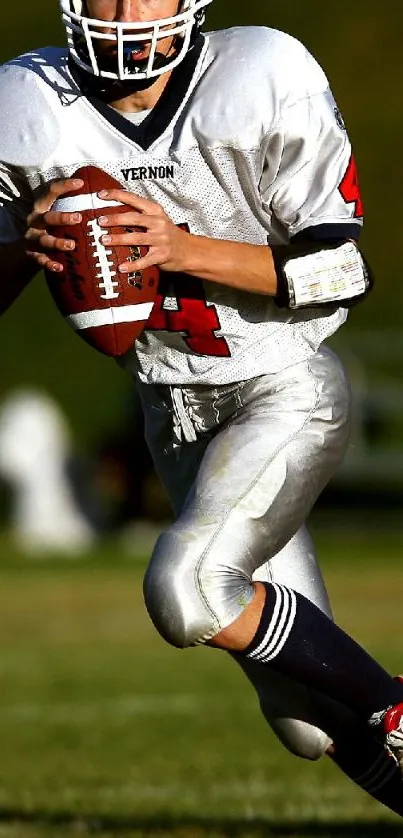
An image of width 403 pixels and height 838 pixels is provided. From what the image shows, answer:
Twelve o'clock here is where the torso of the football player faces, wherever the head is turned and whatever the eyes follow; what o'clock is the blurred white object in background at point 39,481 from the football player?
The blurred white object in background is roughly at 4 o'clock from the football player.

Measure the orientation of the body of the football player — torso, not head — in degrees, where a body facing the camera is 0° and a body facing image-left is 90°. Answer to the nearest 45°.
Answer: approximately 45°
